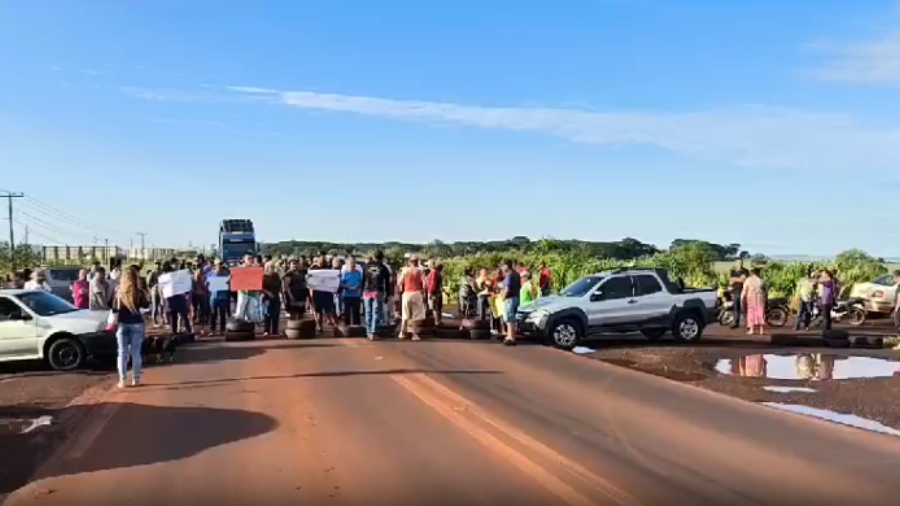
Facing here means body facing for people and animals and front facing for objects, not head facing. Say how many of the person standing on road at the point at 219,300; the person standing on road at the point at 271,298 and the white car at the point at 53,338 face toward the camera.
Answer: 2

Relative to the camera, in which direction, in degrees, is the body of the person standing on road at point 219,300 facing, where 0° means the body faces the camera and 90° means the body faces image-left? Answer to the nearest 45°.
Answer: approximately 0°

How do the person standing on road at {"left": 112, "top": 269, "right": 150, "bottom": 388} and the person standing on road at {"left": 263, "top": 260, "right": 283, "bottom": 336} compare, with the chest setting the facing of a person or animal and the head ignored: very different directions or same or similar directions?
very different directions

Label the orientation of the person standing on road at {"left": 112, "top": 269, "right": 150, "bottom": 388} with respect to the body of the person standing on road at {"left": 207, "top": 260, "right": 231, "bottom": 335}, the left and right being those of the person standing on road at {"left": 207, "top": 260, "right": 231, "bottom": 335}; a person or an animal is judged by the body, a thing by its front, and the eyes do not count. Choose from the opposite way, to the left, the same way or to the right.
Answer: the opposite way

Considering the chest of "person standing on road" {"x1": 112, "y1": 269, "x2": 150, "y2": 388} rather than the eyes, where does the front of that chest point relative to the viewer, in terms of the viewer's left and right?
facing away from the viewer

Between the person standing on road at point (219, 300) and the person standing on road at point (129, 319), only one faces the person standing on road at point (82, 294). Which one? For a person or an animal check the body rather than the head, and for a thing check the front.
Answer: the person standing on road at point (129, 319)

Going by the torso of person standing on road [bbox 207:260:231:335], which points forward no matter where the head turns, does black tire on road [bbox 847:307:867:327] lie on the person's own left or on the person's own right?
on the person's own left

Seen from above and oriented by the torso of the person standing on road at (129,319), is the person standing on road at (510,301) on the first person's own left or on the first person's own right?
on the first person's own right
